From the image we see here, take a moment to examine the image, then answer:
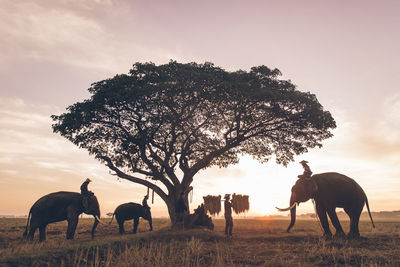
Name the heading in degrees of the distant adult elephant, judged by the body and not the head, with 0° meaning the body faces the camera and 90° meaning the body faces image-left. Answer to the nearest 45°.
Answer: approximately 270°

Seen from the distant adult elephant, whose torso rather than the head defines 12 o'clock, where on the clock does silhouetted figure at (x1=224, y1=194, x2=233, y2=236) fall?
The silhouetted figure is roughly at 1 o'clock from the distant adult elephant.

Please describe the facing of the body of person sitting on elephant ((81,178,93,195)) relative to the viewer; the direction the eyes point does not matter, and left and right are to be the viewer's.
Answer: facing to the right of the viewer

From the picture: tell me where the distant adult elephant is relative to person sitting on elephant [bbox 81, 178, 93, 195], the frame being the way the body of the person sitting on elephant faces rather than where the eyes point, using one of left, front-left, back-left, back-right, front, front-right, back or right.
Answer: front-left

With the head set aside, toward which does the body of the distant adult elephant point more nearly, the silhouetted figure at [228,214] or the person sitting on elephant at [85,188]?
the silhouetted figure

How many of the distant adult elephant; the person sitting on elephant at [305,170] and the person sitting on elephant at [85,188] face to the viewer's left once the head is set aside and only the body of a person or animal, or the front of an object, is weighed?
1

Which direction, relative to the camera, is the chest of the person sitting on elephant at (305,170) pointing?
to the viewer's left

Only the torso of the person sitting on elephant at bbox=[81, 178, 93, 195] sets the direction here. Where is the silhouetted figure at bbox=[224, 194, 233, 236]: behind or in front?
in front

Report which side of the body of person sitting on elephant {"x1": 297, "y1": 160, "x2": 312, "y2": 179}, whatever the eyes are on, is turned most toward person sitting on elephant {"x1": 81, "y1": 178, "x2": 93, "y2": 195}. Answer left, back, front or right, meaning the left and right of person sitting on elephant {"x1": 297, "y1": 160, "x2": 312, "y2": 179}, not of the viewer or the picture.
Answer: front
